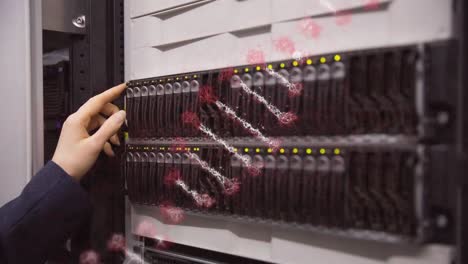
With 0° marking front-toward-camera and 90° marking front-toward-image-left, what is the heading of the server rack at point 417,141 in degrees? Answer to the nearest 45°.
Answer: approximately 45°
